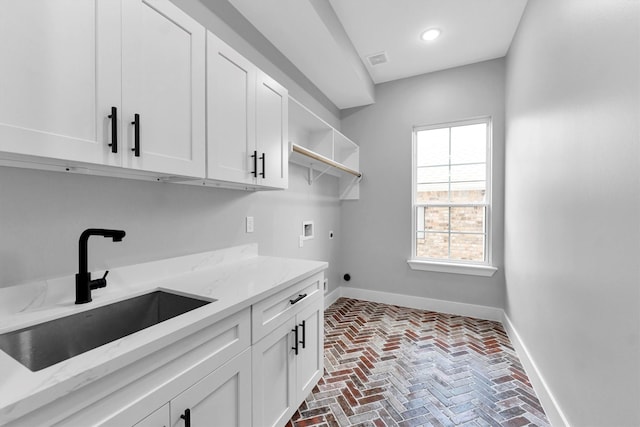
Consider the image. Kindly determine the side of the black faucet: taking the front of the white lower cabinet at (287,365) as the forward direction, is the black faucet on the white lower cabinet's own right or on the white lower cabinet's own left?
on the white lower cabinet's own right

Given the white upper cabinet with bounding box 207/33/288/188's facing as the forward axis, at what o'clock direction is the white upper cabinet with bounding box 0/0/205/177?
the white upper cabinet with bounding box 0/0/205/177 is roughly at 3 o'clock from the white upper cabinet with bounding box 207/33/288/188.

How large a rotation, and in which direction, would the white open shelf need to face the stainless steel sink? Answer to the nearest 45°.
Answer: approximately 90° to its right

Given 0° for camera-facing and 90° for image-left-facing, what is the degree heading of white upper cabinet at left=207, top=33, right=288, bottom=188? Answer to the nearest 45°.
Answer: approximately 315°

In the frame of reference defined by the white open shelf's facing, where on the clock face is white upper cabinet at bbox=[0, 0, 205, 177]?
The white upper cabinet is roughly at 2 o'clock from the white open shelf.

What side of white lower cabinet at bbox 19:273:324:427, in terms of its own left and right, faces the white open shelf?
left

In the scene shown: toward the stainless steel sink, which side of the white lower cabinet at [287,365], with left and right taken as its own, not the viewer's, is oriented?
right
